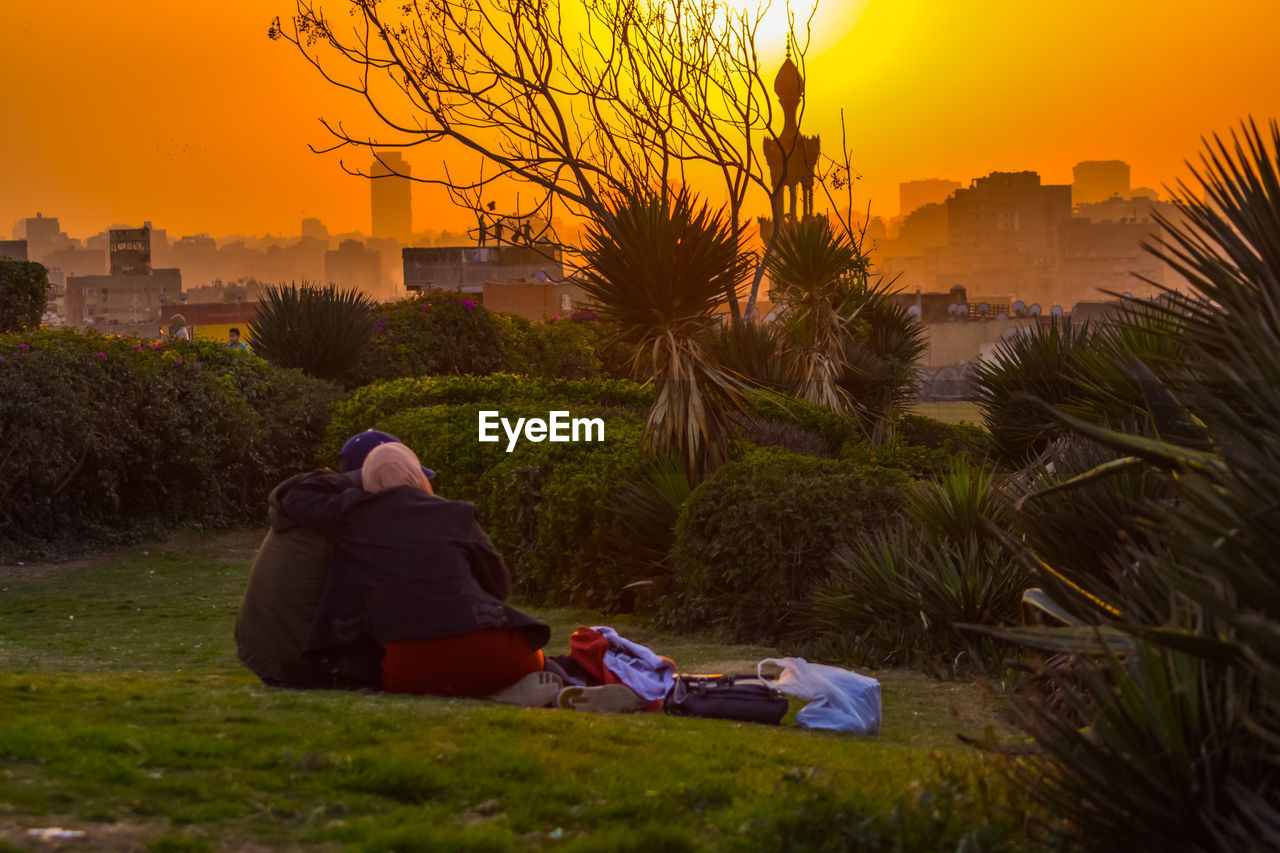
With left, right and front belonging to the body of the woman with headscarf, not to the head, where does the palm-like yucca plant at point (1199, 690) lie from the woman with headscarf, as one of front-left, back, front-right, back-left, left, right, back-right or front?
back-right

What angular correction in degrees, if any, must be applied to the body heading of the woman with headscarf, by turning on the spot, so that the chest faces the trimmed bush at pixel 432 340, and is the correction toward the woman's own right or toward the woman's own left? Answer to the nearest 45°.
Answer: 0° — they already face it

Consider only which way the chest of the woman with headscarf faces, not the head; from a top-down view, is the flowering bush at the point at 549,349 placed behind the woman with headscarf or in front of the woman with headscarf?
in front

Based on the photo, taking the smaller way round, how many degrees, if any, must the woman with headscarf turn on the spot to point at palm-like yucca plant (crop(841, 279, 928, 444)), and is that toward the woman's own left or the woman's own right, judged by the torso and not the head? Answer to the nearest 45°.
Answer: approximately 45° to the woman's own right

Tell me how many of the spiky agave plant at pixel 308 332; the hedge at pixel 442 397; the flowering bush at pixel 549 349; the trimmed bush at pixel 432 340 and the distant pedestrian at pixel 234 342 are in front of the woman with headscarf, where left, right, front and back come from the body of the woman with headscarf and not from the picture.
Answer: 5

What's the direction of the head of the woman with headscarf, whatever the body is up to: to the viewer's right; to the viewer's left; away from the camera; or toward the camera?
away from the camera

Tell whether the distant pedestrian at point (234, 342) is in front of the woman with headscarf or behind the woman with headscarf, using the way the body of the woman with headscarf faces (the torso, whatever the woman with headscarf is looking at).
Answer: in front

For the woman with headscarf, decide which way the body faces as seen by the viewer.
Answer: away from the camera

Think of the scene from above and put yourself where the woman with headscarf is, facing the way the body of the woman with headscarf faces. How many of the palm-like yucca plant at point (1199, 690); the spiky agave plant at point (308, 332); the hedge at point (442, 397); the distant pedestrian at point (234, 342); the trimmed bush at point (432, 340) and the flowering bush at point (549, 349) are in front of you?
5

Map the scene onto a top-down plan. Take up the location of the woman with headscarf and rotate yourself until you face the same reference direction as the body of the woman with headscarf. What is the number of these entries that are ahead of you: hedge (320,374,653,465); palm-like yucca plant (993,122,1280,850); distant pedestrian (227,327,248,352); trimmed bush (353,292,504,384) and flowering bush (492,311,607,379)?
4

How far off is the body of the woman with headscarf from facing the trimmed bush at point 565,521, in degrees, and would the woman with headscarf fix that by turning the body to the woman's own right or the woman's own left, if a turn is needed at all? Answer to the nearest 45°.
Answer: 0° — they already face it

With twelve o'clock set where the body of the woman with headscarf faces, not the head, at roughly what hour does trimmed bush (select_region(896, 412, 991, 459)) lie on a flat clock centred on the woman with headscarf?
The trimmed bush is roughly at 1 o'clock from the woman with headscarf.

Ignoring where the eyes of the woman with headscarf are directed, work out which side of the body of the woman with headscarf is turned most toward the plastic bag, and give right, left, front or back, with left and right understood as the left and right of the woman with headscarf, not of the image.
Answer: right

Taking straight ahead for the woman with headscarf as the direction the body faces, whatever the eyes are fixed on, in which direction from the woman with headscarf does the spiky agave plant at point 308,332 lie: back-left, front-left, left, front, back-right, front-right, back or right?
front

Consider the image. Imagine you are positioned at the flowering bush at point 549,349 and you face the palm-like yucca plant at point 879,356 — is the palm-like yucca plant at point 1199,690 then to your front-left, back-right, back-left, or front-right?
front-right

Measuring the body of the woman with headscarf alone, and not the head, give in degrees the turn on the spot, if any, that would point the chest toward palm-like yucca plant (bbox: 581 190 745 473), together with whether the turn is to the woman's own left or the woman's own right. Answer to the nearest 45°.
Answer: approximately 45° to the woman's own right

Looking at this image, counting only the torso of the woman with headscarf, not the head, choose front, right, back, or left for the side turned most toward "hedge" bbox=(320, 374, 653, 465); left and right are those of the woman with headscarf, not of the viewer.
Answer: front
